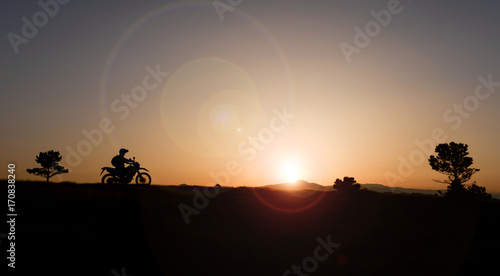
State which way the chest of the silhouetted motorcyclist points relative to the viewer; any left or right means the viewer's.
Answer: facing to the right of the viewer

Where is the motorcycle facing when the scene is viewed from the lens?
facing to the right of the viewer

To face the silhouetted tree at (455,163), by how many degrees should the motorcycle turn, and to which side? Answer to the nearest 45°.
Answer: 0° — it already faces it
